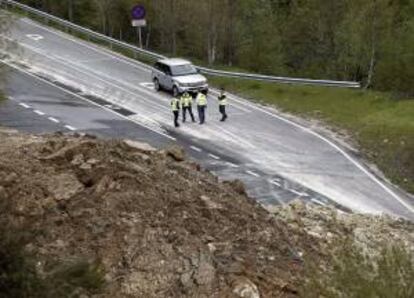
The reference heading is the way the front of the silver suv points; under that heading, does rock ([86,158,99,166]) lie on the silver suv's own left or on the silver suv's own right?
on the silver suv's own right

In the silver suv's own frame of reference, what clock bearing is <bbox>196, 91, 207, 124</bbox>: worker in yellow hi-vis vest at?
The worker in yellow hi-vis vest is roughly at 1 o'clock from the silver suv.

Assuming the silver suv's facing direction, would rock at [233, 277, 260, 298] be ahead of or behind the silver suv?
ahead

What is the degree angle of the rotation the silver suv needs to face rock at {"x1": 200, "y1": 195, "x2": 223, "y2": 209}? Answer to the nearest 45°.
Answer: approximately 45° to its right

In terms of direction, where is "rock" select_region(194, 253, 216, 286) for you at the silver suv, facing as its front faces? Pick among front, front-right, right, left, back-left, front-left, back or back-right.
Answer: front-right

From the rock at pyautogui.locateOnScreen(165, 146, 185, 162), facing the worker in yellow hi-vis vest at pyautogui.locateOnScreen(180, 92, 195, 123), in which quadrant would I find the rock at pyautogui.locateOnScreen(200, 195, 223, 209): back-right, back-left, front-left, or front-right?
back-right

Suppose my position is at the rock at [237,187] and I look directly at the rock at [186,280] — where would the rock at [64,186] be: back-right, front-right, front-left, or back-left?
front-right

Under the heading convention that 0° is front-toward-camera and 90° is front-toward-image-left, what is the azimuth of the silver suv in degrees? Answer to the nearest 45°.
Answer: approximately 315°

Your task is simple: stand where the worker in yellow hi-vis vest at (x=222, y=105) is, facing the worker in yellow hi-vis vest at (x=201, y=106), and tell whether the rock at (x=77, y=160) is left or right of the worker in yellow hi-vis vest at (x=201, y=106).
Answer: left
